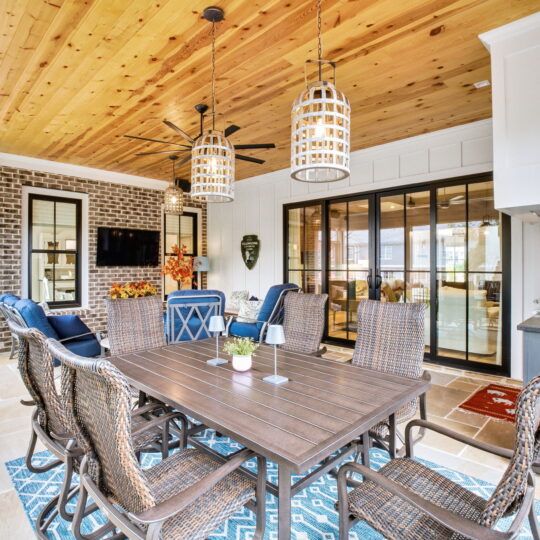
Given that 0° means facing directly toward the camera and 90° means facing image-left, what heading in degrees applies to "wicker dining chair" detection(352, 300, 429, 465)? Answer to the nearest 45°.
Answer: approximately 45°

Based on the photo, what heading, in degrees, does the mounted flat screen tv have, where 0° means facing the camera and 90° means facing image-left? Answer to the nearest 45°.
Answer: approximately 315°

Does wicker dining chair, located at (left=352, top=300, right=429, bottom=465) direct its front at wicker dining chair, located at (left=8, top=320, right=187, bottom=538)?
yes

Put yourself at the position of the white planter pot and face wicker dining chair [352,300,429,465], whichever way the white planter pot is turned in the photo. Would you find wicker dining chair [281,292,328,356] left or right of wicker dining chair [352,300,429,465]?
left

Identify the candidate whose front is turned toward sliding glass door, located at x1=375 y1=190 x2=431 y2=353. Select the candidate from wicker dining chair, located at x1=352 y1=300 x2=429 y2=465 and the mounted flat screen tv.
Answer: the mounted flat screen tv

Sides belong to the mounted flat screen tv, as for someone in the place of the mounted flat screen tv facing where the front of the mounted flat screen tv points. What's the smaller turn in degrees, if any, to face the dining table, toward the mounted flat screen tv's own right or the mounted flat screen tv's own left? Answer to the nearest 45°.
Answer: approximately 45° to the mounted flat screen tv's own right

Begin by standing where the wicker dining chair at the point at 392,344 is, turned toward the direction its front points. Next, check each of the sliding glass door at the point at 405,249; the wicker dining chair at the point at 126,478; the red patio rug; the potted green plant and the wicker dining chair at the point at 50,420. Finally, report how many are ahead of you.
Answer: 3

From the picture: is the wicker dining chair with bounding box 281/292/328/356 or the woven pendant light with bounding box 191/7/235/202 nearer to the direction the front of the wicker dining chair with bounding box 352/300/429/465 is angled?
the woven pendant light

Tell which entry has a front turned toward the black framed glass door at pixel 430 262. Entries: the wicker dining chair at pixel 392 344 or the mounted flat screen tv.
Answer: the mounted flat screen tv

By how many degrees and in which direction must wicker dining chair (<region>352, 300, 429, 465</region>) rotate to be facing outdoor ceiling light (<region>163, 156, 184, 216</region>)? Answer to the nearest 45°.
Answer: approximately 90° to its right

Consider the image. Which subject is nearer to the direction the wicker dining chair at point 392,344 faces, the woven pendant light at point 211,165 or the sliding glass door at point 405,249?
the woven pendant light
